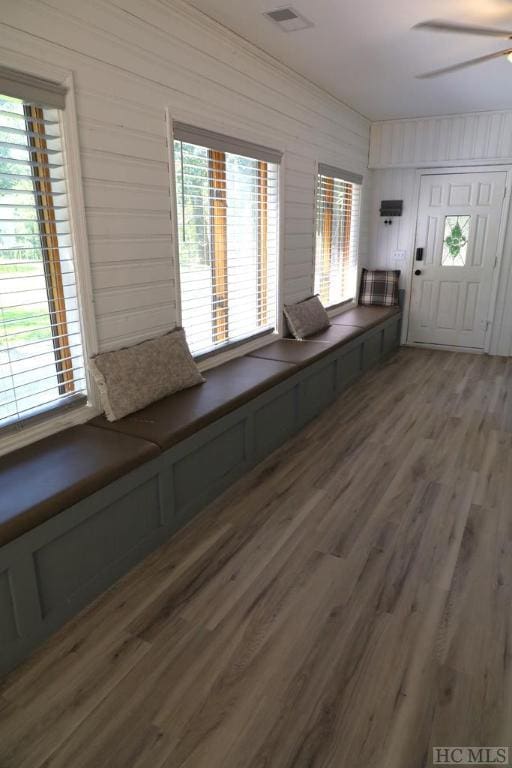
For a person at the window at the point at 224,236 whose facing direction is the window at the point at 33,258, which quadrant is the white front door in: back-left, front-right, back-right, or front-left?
back-left

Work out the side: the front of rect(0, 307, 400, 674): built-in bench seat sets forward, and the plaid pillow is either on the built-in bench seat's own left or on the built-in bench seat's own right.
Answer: on the built-in bench seat's own left

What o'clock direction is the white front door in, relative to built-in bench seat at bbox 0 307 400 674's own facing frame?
The white front door is roughly at 9 o'clock from the built-in bench seat.

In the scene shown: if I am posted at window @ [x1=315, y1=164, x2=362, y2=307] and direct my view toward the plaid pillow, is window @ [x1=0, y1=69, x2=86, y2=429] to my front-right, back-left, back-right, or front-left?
back-right

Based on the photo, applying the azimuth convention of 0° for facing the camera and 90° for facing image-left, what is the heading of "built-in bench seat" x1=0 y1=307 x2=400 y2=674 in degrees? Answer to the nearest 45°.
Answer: approximately 315°
